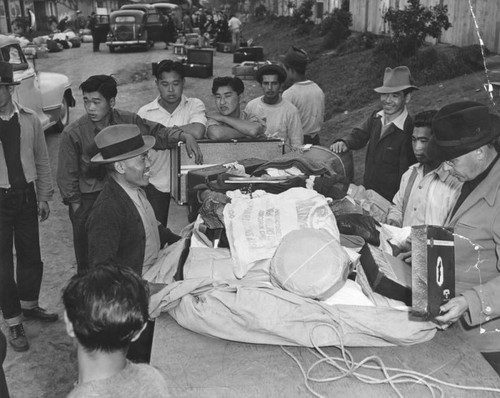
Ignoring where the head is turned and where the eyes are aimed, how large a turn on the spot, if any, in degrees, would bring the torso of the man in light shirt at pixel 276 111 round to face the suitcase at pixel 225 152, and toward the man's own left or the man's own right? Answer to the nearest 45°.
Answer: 0° — they already face it

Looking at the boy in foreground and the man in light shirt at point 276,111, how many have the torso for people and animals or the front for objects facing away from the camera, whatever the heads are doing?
1

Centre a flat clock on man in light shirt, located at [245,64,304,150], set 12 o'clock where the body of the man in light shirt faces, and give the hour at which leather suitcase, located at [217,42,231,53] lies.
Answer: The leather suitcase is roughly at 6 o'clock from the man in light shirt.

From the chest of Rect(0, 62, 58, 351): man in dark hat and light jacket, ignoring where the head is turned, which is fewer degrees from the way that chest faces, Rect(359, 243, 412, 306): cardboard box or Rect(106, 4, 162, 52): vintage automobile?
the cardboard box

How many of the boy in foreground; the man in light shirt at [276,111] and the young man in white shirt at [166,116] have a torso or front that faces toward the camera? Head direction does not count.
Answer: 2

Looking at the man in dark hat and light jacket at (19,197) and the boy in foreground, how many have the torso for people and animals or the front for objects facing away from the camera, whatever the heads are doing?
1

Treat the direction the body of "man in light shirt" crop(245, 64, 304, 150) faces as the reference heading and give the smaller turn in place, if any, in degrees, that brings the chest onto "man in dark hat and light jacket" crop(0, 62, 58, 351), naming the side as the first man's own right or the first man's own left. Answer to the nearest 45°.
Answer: approximately 45° to the first man's own right

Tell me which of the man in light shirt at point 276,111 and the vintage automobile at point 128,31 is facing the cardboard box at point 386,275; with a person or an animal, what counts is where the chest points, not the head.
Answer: the man in light shirt

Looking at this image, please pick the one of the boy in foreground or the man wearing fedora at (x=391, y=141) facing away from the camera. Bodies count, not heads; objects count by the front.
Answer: the boy in foreground

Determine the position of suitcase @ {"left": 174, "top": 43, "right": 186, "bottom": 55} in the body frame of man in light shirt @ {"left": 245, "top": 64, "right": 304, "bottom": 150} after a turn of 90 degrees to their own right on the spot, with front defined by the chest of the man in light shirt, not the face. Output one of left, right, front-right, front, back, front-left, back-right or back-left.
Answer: right

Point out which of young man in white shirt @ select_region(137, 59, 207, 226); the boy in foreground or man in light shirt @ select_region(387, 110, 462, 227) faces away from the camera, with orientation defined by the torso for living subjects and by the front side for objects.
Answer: the boy in foreground

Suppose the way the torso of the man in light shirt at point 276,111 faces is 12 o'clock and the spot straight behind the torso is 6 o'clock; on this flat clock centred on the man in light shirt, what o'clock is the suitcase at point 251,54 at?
The suitcase is roughly at 6 o'clock from the man in light shirt.

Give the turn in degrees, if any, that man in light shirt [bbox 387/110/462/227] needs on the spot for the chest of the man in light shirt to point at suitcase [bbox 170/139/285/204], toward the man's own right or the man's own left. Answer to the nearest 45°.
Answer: approximately 45° to the man's own right

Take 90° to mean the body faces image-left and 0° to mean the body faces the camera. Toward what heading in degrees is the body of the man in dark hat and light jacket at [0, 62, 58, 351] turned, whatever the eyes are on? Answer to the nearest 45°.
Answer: approximately 315°
